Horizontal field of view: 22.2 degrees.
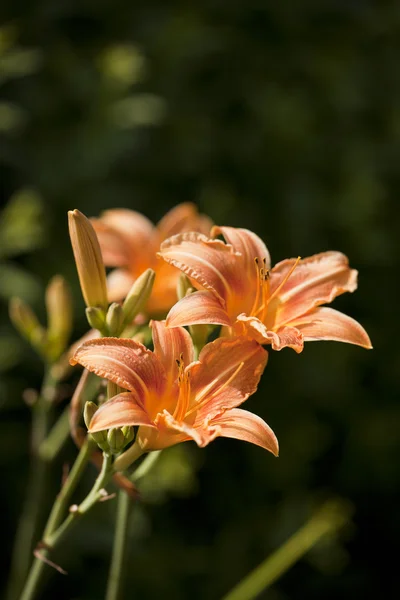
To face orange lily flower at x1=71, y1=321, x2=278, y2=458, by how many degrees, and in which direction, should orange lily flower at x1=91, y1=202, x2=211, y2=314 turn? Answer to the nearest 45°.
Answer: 0° — it already faces it

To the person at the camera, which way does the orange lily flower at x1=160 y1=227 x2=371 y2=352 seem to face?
facing the viewer

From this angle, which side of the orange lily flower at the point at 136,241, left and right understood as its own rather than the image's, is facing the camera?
front

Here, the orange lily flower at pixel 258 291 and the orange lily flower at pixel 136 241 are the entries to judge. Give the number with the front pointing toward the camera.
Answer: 2

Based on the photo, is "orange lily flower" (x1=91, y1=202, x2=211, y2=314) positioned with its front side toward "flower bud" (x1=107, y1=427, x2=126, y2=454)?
yes

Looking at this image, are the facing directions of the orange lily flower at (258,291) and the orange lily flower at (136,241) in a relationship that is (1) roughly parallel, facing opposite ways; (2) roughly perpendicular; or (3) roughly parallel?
roughly parallel
